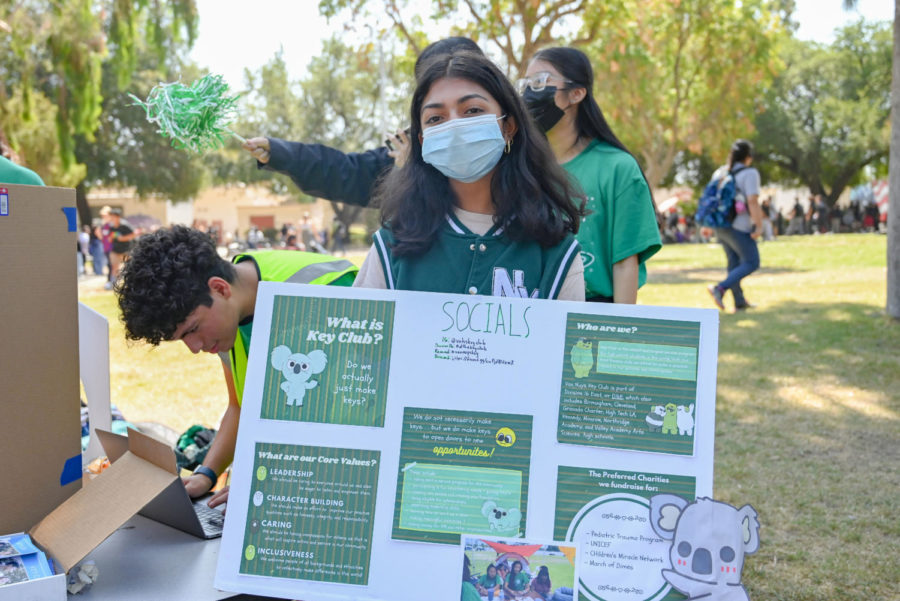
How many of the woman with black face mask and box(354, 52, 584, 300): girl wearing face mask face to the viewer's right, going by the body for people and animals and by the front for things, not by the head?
0

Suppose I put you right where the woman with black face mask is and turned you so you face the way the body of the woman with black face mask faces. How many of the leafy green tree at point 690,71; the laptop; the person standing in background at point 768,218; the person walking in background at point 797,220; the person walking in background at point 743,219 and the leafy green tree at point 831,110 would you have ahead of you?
1

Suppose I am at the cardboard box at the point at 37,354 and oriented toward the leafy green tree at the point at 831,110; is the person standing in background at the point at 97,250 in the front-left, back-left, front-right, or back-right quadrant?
front-left

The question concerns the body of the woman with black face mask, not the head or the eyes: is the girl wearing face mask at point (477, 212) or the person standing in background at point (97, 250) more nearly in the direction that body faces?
the girl wearing face mask

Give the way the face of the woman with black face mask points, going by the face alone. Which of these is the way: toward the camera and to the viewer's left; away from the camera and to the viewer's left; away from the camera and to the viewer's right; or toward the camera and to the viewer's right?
toward the camera and to the viewer's left

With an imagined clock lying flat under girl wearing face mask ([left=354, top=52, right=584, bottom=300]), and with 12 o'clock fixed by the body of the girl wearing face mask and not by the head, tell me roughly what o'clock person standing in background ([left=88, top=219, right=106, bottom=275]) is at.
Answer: The person standing in background is roughly at 5 o'clock from the girl wearing face mask.

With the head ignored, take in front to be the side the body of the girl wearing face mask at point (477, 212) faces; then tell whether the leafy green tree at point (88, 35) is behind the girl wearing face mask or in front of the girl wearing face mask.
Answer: behind

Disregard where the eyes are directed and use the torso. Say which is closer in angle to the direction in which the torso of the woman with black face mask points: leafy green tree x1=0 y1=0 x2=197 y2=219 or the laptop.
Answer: the laptop

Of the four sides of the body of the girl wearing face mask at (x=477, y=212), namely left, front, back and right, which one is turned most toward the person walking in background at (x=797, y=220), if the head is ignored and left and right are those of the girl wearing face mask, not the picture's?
back

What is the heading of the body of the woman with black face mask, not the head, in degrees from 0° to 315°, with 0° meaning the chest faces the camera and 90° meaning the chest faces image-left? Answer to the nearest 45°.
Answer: approximately 45°

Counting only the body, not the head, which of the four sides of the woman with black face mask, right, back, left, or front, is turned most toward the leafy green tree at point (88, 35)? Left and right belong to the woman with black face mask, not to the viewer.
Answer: right

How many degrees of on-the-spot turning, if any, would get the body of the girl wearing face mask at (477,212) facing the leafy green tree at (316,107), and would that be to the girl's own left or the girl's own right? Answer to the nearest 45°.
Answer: approximately 180°

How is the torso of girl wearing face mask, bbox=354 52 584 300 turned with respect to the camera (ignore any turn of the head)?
toward the camera
